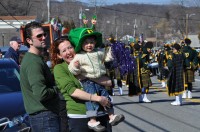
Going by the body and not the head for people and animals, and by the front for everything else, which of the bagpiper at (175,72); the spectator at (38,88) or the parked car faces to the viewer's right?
the spectator

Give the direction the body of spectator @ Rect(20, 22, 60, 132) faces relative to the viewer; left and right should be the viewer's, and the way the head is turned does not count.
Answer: facing to the right of the viewer

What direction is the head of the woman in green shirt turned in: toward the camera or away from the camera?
toward the camera

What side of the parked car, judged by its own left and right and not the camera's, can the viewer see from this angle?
front

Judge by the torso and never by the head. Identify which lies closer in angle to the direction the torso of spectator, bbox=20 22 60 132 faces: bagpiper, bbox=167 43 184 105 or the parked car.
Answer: the bagpiper

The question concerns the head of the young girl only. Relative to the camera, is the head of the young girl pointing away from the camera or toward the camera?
toward the camera

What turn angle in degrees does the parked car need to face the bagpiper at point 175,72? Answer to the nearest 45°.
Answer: approximately 135° to its left
